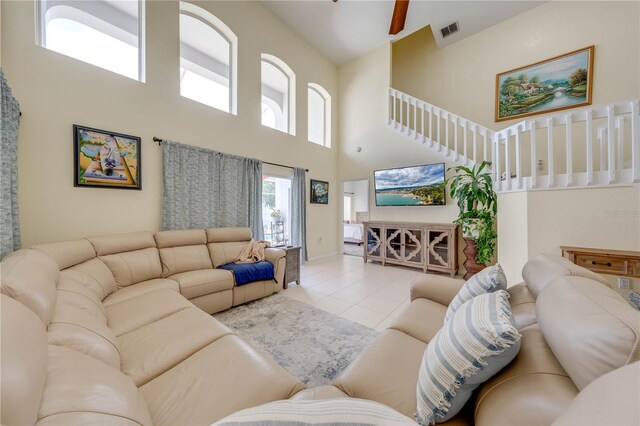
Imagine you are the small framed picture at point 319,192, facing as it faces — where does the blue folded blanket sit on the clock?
The blue folded blanket is roughly at 2 o'clock from the small framed picture.

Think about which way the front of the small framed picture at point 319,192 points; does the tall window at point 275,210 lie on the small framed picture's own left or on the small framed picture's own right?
on the small framed picture's own right

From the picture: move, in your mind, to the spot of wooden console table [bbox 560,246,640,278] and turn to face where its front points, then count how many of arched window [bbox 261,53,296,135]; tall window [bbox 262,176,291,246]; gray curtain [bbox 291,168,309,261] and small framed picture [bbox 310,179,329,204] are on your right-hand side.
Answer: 4

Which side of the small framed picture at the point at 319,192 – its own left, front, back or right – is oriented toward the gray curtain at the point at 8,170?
right

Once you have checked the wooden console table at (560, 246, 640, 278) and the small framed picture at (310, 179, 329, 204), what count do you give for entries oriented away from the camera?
0

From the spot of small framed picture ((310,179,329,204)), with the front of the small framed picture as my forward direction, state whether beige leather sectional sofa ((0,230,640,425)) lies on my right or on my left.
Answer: on my right

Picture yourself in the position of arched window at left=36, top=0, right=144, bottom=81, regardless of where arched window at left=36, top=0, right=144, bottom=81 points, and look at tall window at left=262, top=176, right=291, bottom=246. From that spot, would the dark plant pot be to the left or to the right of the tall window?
right

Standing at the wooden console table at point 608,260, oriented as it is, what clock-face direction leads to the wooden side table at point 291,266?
The wooden side table is roughly at 2 o'clock from the wooden console table.
